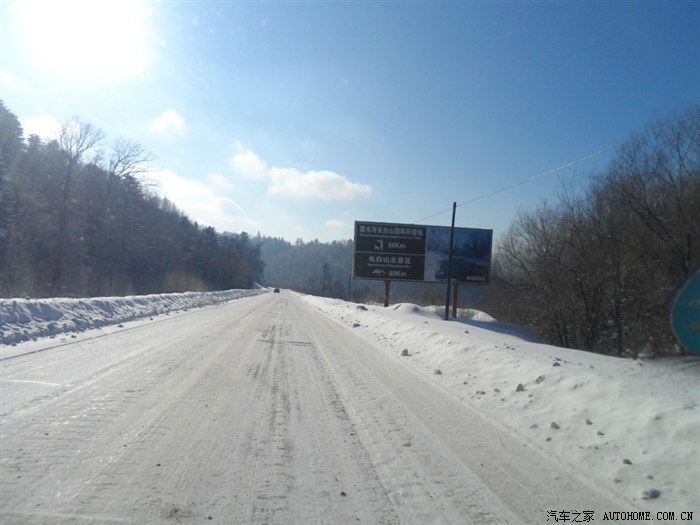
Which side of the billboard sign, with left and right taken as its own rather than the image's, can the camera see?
front
